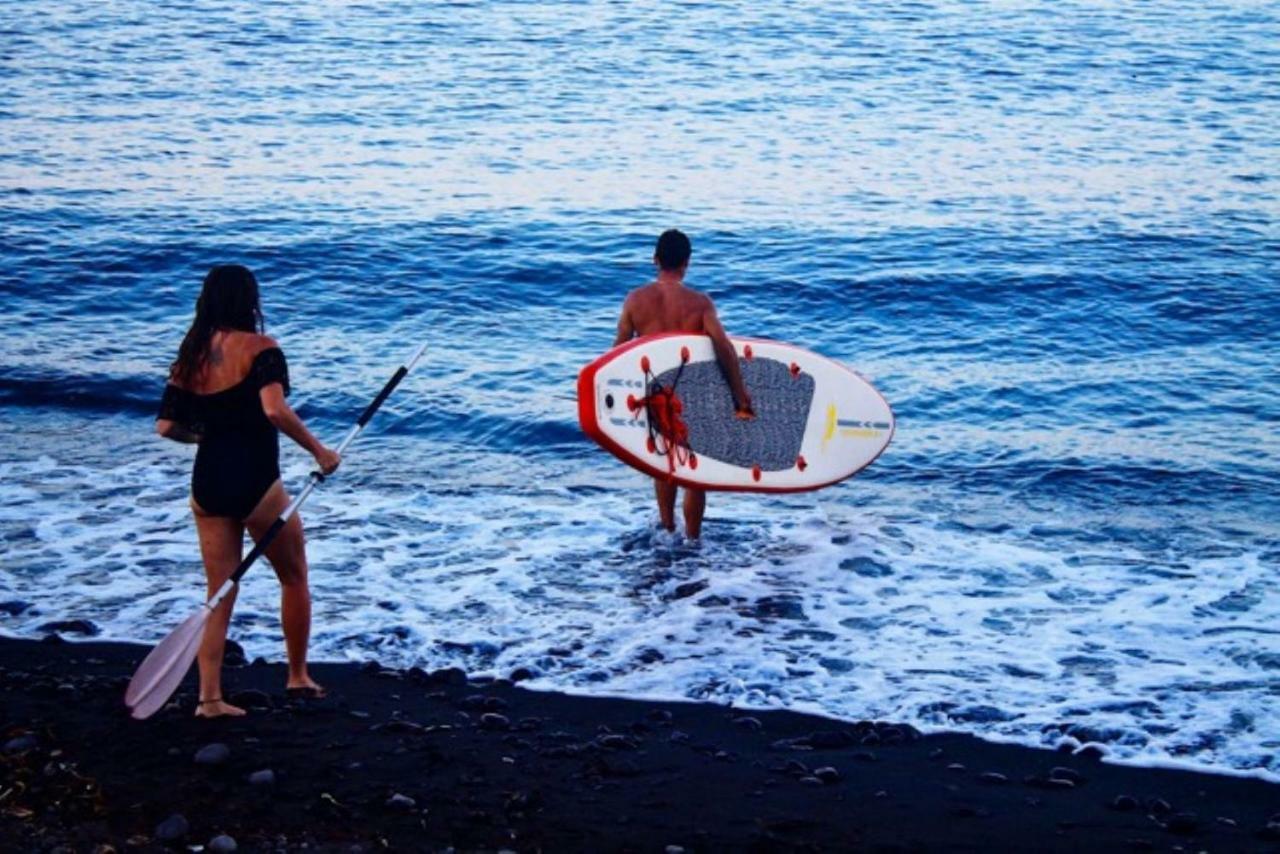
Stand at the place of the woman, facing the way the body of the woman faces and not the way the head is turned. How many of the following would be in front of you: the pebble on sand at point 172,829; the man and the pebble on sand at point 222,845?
1

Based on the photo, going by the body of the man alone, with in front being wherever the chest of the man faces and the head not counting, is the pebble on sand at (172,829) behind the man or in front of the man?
behind

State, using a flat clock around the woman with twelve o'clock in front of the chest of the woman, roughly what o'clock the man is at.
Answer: The man is roughly at 12 o'clock from the woman.

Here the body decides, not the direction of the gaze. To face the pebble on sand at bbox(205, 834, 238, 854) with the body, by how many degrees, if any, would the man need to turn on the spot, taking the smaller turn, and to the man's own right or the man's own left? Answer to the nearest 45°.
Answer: approximately 180°

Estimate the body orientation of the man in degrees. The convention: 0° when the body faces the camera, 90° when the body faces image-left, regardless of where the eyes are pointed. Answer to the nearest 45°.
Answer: approximately 180°

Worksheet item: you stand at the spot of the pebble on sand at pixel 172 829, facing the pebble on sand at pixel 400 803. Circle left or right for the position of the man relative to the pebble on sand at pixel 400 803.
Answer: left

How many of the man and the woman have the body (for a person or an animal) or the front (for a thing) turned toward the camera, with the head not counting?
0

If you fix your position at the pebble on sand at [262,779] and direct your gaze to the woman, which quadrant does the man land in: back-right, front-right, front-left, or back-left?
front-right

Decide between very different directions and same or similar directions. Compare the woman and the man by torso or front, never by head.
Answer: same or similar directions

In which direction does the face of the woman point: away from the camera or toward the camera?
away from the camera

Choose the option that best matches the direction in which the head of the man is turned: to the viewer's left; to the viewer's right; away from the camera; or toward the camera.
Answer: away from the camera

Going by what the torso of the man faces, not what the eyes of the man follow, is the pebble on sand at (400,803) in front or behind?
behind

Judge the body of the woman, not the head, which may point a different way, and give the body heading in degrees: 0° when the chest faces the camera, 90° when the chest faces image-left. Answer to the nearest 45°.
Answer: approximately 225°
